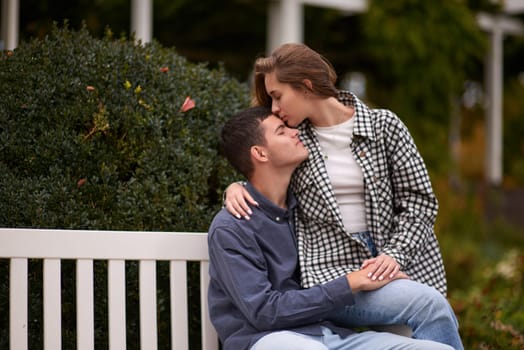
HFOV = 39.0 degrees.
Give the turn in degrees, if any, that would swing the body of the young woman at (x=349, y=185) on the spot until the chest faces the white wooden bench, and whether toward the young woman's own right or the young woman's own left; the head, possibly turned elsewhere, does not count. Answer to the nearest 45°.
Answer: approximately 45° to the young woman's own right

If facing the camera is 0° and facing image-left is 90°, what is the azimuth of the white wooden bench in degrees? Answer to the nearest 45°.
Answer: approximately 0°

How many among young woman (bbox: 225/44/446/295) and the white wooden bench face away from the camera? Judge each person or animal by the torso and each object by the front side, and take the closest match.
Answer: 0

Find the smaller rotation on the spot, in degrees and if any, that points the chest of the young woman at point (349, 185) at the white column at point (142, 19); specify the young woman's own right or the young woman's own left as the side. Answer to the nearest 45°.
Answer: approximately 90° to the young woman's own right

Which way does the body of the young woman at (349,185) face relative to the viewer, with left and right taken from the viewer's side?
facing the viewer and to the left of the viewer

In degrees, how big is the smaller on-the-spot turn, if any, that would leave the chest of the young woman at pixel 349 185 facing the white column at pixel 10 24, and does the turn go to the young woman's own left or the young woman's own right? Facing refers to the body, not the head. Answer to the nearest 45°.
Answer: approximately 90° to the young woman's own right

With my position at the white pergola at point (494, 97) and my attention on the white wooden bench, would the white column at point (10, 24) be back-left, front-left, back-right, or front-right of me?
front-right

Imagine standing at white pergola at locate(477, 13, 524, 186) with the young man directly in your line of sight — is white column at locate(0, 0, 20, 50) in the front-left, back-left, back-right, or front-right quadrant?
front-right

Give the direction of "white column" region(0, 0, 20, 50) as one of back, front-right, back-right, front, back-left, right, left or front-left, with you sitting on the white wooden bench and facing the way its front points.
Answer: back

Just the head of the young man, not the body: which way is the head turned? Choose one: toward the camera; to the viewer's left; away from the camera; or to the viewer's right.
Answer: to the viewer's right

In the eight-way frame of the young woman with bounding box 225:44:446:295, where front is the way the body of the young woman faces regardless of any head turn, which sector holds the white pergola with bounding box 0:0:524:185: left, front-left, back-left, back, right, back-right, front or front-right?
back-right
